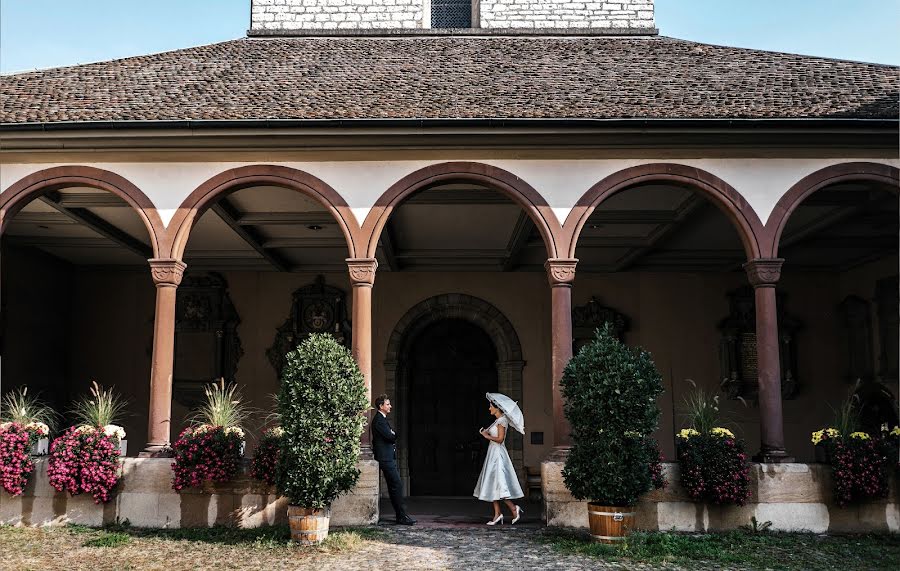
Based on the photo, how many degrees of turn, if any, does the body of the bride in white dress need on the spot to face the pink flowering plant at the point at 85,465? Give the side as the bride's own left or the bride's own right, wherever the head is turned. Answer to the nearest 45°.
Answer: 0° — they already face it

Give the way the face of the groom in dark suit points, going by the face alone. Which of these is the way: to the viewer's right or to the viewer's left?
to the viewer's right

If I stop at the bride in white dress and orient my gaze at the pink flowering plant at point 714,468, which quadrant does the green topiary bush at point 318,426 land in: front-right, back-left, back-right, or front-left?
back-right

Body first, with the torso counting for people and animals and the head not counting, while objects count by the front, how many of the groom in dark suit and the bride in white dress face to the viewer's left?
1

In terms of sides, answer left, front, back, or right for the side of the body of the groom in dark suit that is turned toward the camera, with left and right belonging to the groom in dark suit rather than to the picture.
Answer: right

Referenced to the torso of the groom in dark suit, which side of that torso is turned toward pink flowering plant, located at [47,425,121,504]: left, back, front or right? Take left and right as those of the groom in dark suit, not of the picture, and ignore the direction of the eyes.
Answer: back

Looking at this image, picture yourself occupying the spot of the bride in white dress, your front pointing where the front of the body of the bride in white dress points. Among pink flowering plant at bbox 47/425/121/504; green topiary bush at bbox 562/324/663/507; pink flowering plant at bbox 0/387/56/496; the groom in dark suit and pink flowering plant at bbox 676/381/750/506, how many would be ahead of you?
3

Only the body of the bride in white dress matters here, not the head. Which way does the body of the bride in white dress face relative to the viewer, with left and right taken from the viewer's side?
facing to the left of the viewer

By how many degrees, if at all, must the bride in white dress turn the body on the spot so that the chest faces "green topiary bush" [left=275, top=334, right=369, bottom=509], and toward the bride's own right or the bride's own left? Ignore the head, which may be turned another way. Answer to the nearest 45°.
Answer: approximately 45° to the bride's own left

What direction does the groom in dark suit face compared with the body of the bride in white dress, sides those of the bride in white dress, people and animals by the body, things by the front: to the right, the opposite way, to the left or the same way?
the opposite way

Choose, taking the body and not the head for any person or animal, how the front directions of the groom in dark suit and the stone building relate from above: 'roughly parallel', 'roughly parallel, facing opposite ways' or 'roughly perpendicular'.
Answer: roughly perpendicular

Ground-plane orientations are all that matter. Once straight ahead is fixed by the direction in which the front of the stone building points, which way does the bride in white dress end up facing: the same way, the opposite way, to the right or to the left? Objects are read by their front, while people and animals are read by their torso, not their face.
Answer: to the right

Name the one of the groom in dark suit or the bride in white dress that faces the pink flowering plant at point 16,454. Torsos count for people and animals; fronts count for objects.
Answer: the bride in white dress
